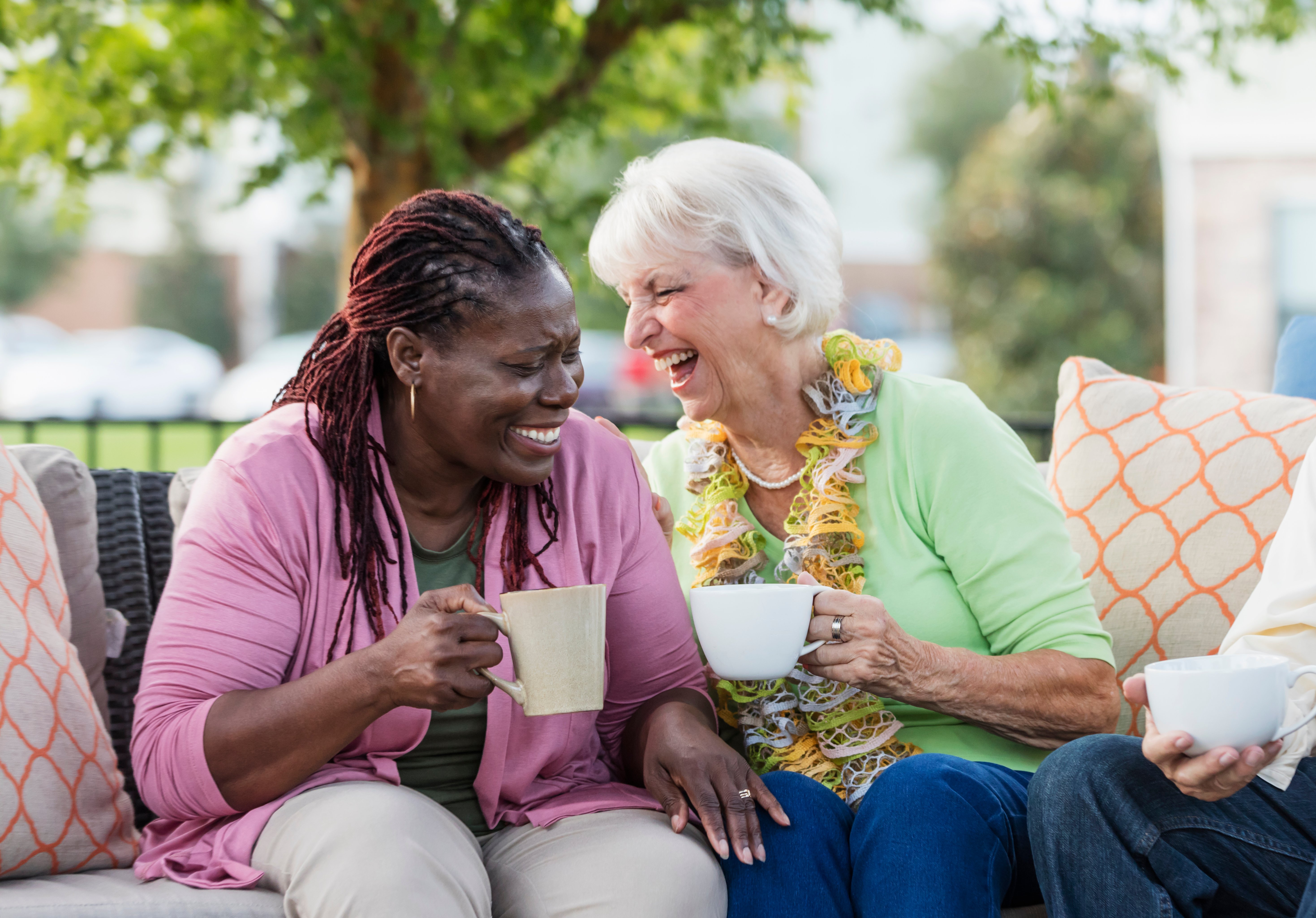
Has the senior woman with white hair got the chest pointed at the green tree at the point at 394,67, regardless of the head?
no

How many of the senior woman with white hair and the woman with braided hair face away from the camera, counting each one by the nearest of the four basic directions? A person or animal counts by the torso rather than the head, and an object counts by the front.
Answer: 0

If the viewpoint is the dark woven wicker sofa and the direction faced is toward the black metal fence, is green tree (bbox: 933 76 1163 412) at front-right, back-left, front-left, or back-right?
front-right

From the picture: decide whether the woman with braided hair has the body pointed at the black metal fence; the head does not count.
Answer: no

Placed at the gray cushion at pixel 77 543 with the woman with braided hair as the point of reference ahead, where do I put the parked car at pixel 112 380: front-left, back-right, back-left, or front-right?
back-left

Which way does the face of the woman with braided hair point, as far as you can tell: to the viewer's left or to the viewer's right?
to the viewer's right

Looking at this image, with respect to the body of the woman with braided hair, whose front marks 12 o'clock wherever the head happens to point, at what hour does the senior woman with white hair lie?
The senior woman with white hair is roughly at 10 o'clock from the woman with braided hair.

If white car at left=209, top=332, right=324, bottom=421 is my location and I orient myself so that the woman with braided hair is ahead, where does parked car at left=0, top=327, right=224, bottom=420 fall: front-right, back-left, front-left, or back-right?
back-right

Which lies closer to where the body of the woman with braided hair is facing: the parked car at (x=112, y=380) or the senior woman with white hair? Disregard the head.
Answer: the senior woman with white hair

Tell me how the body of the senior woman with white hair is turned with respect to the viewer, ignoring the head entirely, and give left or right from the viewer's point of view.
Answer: facing the viewer and to the left of the viewer

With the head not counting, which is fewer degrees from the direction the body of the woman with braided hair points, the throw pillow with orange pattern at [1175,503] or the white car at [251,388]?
the throw pillow with orange pattern

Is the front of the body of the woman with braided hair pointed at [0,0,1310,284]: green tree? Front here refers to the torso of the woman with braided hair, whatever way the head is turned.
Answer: no

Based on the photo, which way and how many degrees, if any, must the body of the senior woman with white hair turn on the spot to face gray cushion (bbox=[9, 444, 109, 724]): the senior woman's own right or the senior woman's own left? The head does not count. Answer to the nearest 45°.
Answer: approximately 45° to the senior woman's own right
